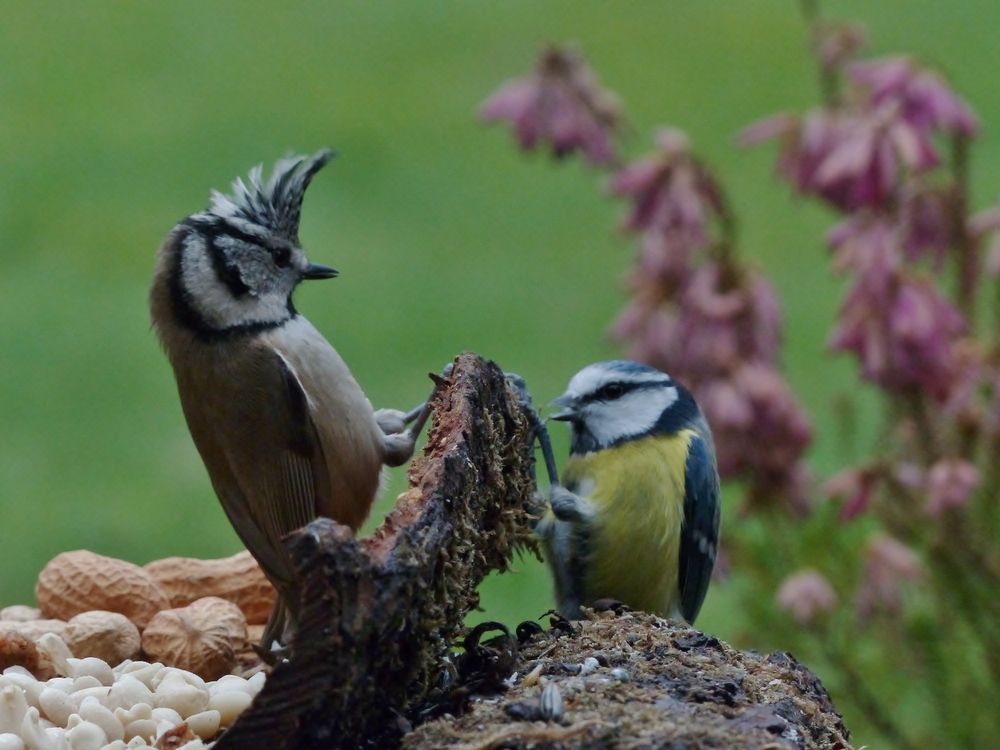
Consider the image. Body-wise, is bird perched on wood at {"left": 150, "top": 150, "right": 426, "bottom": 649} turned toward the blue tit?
yes

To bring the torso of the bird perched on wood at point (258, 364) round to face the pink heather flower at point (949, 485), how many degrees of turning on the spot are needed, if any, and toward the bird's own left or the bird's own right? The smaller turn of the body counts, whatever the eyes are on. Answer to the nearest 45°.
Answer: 0° — it already faces it

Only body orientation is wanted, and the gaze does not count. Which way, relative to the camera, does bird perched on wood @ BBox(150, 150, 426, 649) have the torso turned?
to the viewer's right

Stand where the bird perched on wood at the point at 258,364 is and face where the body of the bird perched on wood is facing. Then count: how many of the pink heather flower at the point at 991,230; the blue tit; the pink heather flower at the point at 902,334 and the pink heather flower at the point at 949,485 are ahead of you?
4

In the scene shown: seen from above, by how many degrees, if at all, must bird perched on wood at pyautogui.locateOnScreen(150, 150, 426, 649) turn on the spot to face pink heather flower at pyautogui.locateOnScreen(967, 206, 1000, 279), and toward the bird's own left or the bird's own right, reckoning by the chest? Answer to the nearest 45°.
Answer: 0° — it already faces it
